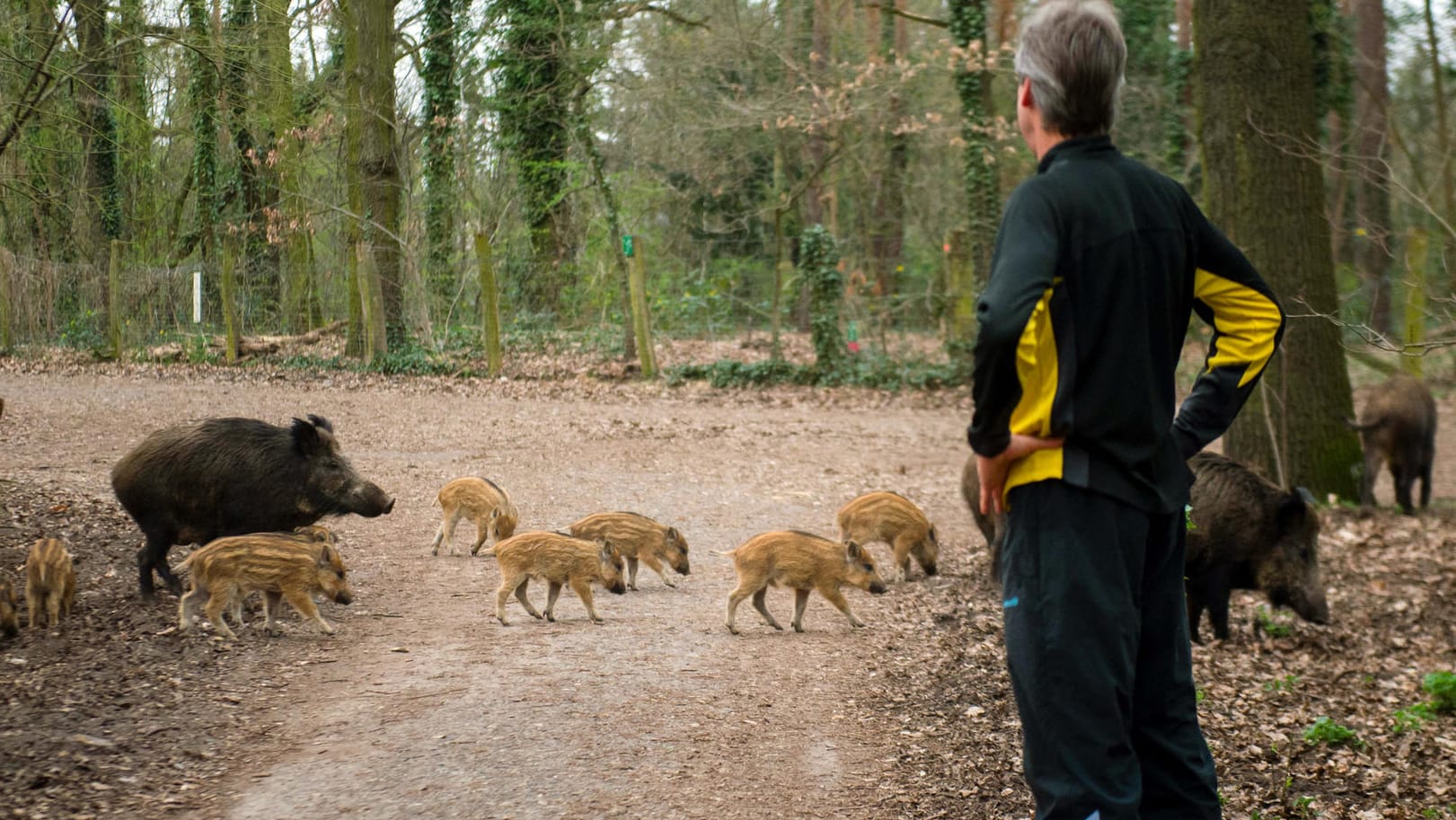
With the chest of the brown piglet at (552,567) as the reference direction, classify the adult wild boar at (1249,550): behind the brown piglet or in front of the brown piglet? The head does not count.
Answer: in front

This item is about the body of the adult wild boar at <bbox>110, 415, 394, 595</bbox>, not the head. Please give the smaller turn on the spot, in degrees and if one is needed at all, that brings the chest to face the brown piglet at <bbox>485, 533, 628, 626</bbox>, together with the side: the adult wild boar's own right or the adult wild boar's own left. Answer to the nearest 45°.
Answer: approximately 45° to the adult wild boar's own right

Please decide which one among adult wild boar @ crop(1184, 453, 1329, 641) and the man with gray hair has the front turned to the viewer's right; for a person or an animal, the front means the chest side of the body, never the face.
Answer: the adult wild boar

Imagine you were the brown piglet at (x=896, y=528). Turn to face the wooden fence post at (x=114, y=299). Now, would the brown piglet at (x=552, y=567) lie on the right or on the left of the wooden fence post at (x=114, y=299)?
left

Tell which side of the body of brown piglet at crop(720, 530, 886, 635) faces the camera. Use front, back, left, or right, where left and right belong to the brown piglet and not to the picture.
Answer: right

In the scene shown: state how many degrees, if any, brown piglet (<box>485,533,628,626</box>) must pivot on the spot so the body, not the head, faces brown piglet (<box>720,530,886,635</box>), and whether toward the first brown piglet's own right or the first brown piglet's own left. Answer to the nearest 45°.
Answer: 0° — it already faces it

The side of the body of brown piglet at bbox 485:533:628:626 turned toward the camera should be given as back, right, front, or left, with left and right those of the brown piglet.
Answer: right

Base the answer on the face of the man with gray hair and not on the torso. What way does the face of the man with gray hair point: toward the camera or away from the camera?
away from the camera

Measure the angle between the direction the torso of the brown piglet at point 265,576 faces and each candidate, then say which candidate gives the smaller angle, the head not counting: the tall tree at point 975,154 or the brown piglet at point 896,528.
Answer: the brown piglet

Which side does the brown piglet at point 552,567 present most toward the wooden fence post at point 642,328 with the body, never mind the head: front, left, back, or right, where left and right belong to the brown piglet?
left

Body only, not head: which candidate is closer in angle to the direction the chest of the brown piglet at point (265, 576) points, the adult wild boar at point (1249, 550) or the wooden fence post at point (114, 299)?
the adult wild boar

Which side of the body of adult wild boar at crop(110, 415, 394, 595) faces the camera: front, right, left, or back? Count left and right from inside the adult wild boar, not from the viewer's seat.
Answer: right

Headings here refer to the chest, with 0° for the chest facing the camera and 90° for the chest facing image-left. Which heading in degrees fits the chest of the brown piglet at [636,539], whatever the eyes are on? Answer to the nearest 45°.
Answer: approximately 270°

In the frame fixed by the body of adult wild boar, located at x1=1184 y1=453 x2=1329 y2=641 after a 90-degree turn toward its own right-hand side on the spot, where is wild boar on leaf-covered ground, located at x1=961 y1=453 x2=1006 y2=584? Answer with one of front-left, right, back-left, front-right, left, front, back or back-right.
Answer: right

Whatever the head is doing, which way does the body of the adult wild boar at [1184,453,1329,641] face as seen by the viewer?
to the viewer's right

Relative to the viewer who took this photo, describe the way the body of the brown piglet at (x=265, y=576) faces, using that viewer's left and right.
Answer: facing to the right of the viewer
